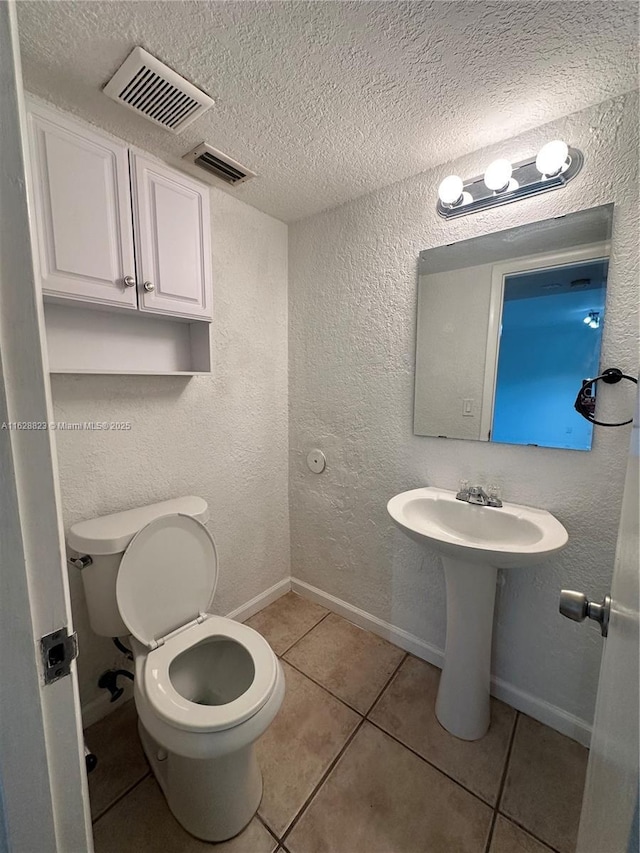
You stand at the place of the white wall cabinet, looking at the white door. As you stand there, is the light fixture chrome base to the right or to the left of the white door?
left

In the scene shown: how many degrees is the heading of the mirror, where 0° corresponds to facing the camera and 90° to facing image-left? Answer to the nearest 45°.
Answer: approximately 45°

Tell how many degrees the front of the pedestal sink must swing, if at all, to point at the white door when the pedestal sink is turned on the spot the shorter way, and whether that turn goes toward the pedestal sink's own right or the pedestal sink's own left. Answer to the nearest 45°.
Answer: approximately 45° to the pedestal sink's own left

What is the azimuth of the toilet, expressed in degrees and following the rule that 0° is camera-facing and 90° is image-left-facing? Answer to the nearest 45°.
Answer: approximately 315°

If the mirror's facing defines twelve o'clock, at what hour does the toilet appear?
The toilet is roughly at 12 o'clock from the mirror.

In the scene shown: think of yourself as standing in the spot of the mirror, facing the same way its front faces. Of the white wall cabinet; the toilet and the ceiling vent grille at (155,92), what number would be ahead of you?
3
